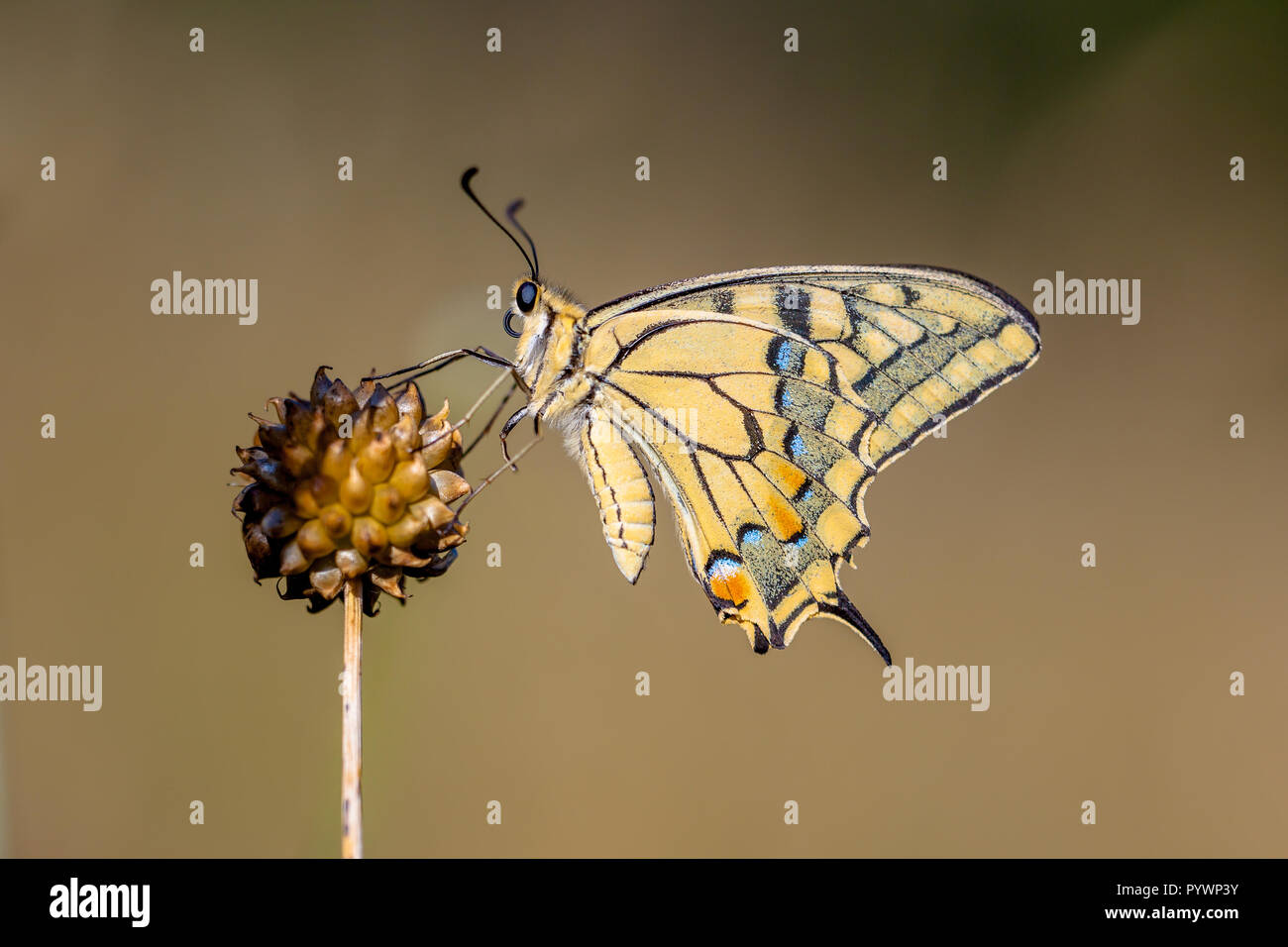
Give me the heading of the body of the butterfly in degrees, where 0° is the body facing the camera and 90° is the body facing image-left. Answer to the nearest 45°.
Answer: approximately 90°
